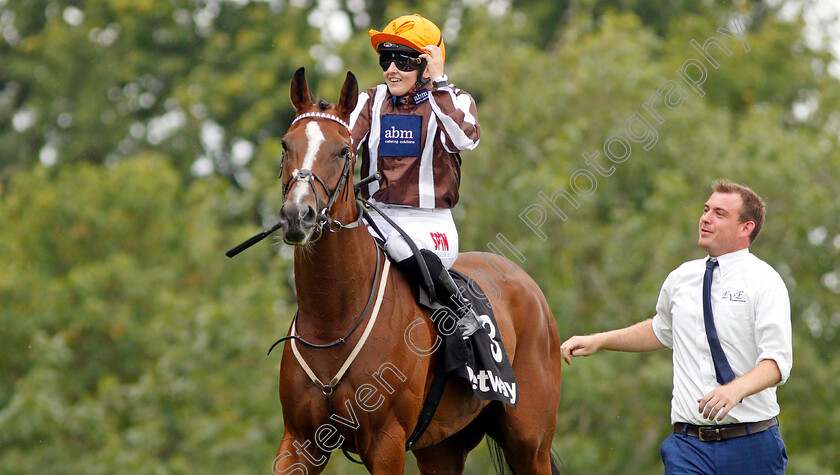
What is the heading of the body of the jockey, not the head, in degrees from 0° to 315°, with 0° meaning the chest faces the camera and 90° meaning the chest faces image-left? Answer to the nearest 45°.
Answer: approximately 45°

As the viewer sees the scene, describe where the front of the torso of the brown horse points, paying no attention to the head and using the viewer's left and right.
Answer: facing the viewer and to the left of the viewer

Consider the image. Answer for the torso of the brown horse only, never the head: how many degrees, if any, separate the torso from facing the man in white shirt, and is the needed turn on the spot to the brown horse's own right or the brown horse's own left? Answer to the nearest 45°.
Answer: approximately 135° to the brown horse's own left

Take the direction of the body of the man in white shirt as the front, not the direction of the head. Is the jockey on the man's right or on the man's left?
on the man's right

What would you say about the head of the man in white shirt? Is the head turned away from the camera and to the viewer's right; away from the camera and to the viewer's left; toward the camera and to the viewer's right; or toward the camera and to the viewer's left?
toward the camera and to the viewer's left

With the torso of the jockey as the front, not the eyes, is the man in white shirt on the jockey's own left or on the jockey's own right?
on the jockey's own left
